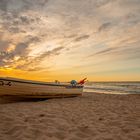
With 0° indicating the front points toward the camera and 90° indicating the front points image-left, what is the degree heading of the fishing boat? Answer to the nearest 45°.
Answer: approximately 90°
